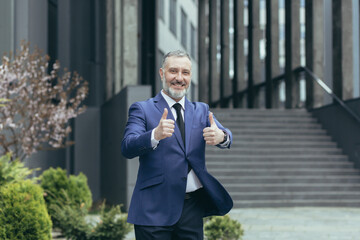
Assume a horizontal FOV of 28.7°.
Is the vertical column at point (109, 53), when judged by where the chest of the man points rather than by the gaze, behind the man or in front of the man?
behind

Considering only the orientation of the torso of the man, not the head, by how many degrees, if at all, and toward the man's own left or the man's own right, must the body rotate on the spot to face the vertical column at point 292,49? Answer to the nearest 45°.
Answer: approximately 135° to the man's own left

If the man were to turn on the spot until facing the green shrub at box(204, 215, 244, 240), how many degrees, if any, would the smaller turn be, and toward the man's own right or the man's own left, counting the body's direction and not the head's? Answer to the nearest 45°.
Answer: approximately 135° to the man's own left

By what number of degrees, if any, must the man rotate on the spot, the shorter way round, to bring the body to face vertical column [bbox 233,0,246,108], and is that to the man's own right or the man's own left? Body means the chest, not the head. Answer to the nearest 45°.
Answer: approximately 135° to the man's own left

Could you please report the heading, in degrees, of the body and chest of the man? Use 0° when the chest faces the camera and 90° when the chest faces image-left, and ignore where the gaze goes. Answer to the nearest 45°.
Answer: approximately 315°

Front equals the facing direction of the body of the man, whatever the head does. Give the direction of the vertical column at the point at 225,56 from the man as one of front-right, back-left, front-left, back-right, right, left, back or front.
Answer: back-left

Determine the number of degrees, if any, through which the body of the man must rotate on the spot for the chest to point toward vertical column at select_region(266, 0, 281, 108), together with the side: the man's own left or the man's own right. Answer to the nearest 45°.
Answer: approximately 135° to the man's own left

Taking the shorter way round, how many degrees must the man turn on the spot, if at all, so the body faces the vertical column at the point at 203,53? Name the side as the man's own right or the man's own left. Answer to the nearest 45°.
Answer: approximately 135° to the man's own left
